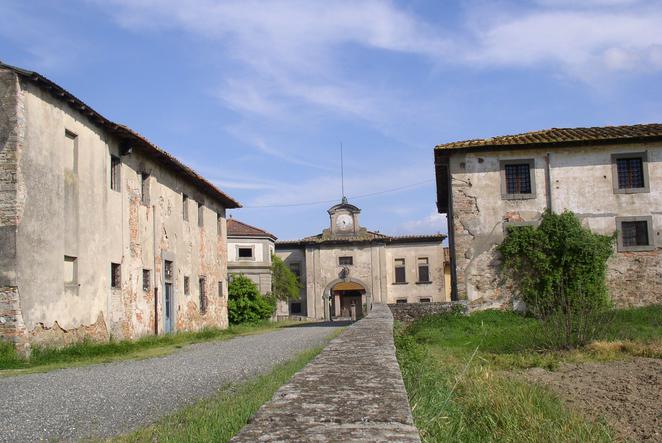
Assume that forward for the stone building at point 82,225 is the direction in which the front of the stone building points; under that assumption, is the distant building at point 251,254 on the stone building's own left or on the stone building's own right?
on the stone building's own left

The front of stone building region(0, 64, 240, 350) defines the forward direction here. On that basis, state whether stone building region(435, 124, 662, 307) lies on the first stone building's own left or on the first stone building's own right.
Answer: on the first stone building's own left

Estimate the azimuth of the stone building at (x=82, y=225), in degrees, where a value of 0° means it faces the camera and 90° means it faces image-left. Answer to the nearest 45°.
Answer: approximately 315°

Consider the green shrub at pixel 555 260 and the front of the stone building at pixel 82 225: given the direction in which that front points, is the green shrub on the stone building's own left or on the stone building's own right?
on the stone building's own left

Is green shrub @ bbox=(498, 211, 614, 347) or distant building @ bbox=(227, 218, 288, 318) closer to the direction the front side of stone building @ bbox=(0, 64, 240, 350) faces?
the green shrub

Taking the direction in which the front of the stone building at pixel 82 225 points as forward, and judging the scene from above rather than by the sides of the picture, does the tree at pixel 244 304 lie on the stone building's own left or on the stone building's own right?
on the stone building's own left

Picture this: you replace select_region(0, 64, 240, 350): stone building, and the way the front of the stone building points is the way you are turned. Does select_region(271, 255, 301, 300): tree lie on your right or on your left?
on your left
